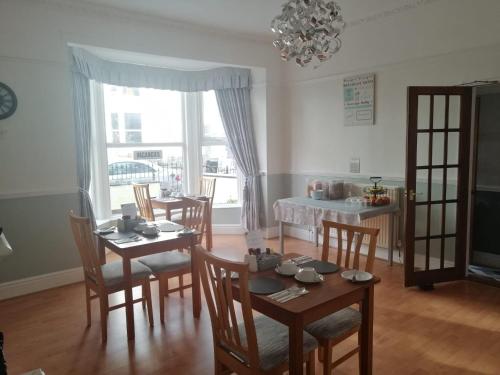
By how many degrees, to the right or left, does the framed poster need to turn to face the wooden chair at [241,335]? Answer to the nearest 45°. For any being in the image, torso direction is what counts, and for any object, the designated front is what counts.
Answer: approximately 45° to its left

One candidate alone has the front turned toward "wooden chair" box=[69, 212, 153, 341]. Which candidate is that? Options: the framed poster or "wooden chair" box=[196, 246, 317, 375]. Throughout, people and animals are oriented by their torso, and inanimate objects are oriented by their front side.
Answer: the framed poster

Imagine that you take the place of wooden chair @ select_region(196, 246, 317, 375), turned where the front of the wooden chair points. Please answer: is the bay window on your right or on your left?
on your left

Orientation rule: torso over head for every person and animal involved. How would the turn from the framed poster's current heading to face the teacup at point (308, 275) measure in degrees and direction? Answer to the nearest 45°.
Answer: approximately 45° to its left

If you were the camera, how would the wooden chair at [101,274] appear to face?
facing away from the viewer and to the right of the viewer

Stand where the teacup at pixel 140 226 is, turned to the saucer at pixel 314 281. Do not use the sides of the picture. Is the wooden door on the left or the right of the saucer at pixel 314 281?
left

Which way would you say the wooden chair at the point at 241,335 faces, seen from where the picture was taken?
facing away from the viewer and to the right of the viewer

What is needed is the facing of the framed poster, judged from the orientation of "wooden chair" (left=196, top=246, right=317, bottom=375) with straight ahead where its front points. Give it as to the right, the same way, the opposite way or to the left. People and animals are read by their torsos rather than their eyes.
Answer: the opposite way
